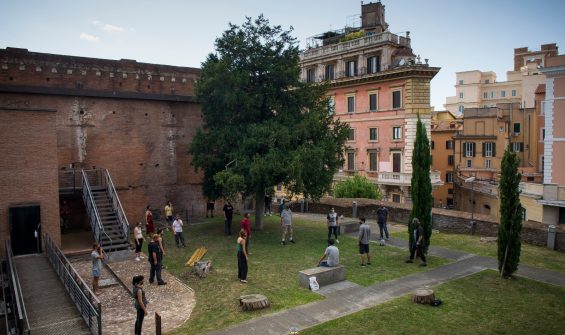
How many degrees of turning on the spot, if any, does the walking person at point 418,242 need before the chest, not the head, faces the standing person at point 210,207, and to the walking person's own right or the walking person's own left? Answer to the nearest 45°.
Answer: approximately 45° to the walking person's own right

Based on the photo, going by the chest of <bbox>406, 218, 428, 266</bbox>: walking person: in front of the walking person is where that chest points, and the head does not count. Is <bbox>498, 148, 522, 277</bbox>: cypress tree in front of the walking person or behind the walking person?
behind

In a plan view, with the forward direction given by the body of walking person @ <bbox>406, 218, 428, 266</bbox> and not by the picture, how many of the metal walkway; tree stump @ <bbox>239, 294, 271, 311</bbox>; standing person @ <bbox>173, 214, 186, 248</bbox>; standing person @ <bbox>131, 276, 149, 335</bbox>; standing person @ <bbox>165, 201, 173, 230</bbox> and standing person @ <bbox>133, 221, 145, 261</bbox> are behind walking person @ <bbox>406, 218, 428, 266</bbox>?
0

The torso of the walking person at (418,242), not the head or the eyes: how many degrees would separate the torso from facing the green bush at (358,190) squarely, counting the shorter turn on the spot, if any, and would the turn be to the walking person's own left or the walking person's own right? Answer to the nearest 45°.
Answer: approximately 90° to the walking person's own right

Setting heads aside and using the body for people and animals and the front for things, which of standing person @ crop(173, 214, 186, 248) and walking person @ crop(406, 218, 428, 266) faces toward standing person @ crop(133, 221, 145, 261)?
walking person @ crop(406, 218, 428, 266)

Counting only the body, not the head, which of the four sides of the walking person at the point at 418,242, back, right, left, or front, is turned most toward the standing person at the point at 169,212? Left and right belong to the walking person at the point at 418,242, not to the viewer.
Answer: right

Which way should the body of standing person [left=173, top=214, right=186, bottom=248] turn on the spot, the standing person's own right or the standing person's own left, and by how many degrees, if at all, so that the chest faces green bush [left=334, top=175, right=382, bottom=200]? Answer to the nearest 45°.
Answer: approximately 90° to the standing person's own left

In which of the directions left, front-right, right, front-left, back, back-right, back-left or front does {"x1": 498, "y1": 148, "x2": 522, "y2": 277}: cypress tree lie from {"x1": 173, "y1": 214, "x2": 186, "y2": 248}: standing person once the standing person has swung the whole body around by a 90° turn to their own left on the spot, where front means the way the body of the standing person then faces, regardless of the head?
right

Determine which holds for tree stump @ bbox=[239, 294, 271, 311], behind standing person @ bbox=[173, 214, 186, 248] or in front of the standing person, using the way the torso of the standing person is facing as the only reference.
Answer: in front

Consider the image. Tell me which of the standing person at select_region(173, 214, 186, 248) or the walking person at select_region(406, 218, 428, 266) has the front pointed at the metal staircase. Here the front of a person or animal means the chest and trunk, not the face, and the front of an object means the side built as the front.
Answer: the walking person at select_region(406, 218, 428, 266)

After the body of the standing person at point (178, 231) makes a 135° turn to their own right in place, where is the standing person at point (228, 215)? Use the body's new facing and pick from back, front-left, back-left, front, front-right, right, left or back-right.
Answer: back-right

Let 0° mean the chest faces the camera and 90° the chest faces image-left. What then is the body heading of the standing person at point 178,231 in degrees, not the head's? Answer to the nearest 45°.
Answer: approximately 315°

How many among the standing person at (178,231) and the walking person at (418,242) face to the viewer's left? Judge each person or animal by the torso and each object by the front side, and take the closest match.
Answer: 1

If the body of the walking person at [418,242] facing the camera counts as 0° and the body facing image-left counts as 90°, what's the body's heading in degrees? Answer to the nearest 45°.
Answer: approximately 90°

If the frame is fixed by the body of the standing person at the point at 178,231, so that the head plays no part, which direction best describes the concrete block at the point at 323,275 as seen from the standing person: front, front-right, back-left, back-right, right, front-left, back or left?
front

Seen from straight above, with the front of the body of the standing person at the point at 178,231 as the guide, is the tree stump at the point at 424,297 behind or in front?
in front

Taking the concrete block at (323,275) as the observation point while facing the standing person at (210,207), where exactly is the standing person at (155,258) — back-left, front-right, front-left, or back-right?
front-left

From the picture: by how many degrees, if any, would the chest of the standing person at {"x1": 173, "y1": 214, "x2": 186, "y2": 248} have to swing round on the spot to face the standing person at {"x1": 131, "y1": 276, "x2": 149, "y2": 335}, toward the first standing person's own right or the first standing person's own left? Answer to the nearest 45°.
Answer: approximately 45° to the first standing person's own right
